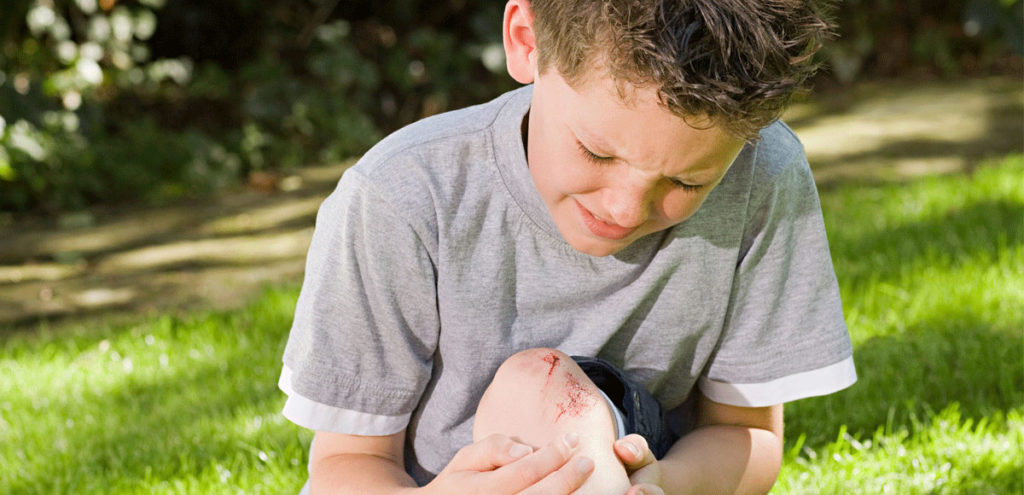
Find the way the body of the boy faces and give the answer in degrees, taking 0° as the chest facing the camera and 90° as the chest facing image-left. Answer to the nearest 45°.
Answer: approximately 0°
